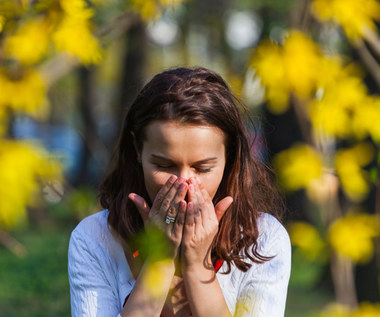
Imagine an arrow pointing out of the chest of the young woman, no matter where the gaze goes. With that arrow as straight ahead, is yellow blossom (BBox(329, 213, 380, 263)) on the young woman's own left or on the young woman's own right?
on the young woman's own left

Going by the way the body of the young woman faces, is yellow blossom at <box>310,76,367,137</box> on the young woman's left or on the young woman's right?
on the young woman's left

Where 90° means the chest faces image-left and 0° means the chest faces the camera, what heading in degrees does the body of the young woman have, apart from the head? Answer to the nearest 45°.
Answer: approximately 0°

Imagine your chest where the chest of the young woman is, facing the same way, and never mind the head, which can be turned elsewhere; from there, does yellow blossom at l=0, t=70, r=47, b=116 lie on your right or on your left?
on your right
